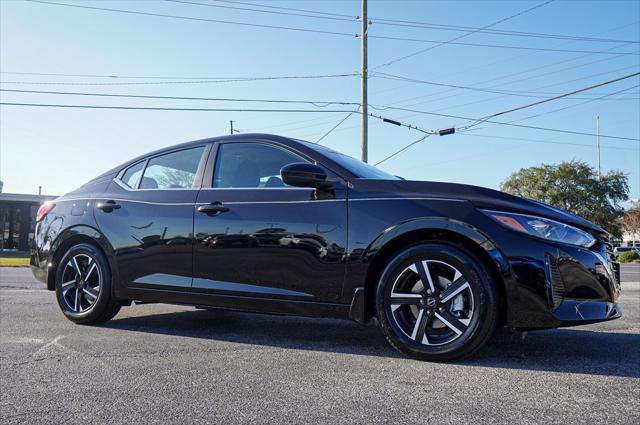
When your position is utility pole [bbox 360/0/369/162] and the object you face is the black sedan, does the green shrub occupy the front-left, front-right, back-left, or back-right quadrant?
back-left

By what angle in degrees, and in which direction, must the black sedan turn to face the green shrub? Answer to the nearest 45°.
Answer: approximately 90° to its left

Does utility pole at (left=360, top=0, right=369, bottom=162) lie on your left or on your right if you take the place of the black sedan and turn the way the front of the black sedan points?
on your left

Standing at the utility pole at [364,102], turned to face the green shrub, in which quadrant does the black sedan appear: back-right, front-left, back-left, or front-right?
back-right

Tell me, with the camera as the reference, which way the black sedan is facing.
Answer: facing the viewer and to the right of the viewer
